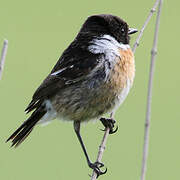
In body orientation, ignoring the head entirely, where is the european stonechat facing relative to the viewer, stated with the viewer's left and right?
facing to the right of the viewer
